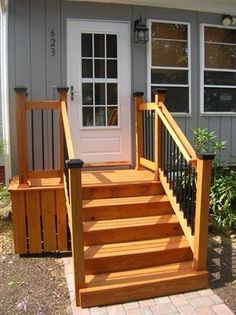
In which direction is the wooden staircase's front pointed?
toward the camera

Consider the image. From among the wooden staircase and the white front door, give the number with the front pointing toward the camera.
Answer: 2

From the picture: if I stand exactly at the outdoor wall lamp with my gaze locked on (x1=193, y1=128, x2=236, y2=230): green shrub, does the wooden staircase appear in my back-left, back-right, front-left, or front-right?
front-right

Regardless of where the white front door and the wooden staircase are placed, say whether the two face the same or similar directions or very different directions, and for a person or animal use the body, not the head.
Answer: same or similar directions

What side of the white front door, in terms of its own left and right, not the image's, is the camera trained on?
front

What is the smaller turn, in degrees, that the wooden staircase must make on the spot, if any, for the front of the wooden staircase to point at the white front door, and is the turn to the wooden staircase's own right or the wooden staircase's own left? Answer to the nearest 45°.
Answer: approximately 180°

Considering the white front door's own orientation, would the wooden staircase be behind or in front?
in front
